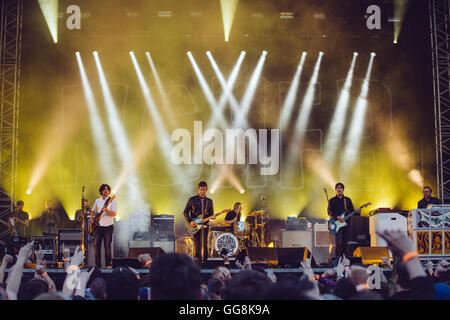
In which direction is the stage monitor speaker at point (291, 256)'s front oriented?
away from the camera

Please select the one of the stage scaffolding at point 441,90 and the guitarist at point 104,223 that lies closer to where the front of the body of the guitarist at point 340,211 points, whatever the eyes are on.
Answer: the guitarist

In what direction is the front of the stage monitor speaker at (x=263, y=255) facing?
away from the camera

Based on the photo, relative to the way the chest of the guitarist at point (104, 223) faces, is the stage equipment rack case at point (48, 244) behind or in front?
behind

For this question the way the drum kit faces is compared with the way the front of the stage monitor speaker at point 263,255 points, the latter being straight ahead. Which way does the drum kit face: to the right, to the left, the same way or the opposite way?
the opposite way

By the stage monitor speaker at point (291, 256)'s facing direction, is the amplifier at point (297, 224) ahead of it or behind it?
ahead

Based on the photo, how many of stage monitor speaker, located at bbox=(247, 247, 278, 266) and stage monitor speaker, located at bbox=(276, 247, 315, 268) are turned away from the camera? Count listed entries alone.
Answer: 2

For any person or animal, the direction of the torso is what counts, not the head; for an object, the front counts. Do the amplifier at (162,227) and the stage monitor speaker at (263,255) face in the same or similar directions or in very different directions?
very different directions

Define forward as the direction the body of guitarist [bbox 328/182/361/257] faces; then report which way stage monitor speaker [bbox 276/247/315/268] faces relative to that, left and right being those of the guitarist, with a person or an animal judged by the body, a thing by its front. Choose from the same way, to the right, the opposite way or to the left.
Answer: the opposite way

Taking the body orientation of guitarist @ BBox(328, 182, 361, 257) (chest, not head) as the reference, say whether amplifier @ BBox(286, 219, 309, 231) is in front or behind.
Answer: behind
